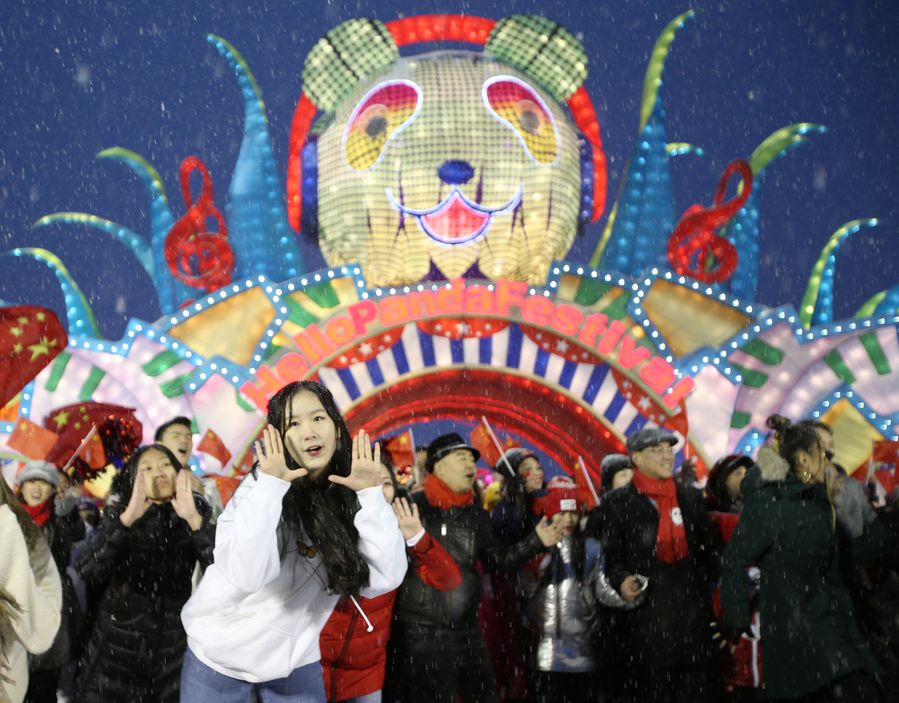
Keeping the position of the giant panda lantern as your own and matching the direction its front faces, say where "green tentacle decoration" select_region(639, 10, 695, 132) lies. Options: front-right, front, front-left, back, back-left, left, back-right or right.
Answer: left

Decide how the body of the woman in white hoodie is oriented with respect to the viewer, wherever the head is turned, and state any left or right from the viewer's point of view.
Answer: facing the viewer

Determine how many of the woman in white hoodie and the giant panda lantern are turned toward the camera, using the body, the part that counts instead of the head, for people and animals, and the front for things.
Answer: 2

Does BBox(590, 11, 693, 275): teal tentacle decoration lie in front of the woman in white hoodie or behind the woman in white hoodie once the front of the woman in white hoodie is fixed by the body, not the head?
behind

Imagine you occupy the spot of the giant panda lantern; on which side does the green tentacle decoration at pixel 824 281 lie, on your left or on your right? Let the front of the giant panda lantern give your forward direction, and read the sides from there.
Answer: on your left

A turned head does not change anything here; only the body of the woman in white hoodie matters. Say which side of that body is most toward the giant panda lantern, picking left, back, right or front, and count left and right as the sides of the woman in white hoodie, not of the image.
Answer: back
